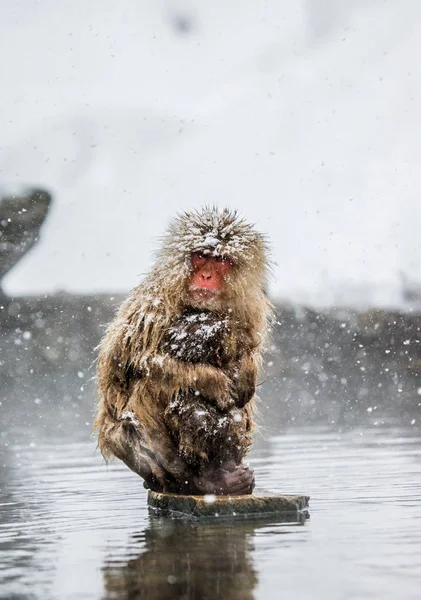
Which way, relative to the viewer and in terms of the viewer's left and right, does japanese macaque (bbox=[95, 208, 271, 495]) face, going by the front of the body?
facing the viewer and to the right of the viewer
